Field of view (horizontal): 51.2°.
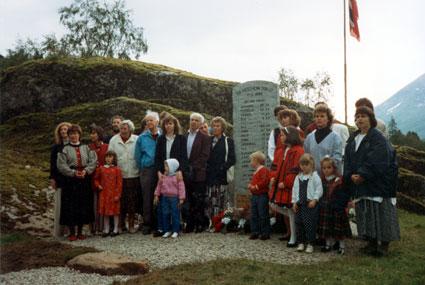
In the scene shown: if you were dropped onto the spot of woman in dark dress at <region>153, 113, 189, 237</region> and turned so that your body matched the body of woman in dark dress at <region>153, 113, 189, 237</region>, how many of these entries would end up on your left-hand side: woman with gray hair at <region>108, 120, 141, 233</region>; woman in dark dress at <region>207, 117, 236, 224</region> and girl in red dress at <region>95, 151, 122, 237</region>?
1

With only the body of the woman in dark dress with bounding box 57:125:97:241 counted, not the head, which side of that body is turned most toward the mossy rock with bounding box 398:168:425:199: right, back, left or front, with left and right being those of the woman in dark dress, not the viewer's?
left

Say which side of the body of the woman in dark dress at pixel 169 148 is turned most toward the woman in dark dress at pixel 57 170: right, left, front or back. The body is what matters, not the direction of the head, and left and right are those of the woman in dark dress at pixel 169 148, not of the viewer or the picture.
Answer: right

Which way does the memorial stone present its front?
toward the camera

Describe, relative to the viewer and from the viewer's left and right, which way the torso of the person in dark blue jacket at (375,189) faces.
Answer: facing the viewer and to the left of the viewer

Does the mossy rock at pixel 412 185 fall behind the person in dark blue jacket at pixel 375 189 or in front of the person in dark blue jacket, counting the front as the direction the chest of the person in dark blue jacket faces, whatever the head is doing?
behind

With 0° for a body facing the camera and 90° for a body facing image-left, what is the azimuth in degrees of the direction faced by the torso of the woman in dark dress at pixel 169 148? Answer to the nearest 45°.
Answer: approximately 0°

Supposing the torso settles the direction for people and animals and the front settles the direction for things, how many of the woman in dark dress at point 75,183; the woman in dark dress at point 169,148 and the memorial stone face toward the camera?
3

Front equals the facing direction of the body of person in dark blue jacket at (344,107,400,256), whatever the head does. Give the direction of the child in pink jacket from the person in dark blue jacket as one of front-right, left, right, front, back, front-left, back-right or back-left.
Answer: front-right

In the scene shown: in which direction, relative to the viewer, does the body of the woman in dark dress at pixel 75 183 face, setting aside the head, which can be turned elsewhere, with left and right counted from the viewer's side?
facing the viewer
